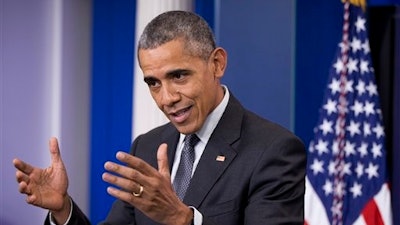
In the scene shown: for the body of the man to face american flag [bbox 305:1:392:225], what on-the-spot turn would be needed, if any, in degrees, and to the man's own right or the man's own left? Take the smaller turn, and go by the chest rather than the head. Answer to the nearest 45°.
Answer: approximately 180°

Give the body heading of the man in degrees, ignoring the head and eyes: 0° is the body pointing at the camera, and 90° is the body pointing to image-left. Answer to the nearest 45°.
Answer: approximately 45°
